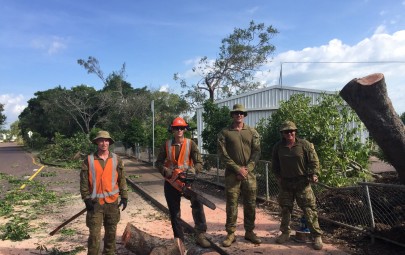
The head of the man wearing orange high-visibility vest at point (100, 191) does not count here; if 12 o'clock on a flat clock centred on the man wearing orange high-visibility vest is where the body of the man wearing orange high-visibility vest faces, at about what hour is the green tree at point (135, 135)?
The green tree is roughly at 6 o'clock from the man wearing orange high-visibility vest.

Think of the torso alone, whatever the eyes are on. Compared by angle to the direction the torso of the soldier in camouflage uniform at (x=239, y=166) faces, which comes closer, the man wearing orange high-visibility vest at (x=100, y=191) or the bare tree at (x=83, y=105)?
the man wearing orange high-visibility vest

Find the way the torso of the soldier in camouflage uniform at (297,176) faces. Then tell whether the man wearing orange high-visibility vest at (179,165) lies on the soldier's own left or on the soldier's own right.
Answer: on the soldier's own right

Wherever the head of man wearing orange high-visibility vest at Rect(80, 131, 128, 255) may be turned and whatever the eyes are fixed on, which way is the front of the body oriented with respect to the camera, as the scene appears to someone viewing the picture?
toward the camera

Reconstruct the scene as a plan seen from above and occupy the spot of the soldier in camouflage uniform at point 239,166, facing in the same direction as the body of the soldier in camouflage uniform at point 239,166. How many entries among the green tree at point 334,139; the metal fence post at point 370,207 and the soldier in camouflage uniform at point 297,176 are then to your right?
0

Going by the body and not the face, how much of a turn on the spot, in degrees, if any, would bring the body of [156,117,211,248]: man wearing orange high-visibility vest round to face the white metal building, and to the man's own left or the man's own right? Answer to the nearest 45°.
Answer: approximately 180°

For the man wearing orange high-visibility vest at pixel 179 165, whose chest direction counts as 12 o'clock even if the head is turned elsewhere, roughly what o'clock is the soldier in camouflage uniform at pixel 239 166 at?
The soldier in camouflage uniform is roughly at 9 o'clock from the man wearing orange high-visibility vest.

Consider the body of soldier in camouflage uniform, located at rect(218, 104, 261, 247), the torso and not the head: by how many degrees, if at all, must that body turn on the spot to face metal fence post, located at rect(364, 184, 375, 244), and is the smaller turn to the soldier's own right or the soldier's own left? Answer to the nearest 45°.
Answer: approximately 90° to the soldier's own left

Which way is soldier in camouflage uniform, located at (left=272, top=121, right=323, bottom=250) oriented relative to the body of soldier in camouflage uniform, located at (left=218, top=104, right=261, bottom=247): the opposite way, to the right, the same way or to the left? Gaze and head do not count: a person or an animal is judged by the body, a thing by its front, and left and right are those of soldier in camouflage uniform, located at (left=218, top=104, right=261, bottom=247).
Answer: the same way

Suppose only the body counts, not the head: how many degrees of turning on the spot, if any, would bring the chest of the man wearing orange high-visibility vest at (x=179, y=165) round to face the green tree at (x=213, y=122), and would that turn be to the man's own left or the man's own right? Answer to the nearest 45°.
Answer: approximately 180°

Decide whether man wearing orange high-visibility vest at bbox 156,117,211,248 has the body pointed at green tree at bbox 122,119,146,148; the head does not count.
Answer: no

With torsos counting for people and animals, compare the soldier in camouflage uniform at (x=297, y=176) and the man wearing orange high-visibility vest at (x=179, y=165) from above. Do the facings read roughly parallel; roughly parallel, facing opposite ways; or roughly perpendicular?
roughly parallel

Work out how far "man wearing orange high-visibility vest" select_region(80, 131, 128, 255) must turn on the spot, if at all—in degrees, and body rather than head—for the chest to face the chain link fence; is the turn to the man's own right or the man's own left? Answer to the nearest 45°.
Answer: approximately 90° to the man's own left

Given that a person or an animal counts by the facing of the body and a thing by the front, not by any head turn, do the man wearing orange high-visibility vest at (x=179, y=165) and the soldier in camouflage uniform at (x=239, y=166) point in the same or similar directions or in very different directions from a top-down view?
same or similar directions

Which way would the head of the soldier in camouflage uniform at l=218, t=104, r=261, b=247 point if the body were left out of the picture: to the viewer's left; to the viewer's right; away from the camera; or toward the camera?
toward the camera

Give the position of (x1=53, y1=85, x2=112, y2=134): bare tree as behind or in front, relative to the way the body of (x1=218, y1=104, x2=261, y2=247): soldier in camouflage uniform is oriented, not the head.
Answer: behind

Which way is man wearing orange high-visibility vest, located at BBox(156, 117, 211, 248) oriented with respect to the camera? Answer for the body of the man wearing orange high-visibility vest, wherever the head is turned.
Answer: toward the camera

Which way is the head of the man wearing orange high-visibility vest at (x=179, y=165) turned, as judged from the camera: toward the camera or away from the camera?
toward the camera

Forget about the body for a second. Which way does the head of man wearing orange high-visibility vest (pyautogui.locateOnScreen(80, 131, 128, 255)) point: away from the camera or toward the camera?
toward the camera

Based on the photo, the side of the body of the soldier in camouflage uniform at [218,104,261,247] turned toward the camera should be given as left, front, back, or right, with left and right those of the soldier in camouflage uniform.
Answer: front

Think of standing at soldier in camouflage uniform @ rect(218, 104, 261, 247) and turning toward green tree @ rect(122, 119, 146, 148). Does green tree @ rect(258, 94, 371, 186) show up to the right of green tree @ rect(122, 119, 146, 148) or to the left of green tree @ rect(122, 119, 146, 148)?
right

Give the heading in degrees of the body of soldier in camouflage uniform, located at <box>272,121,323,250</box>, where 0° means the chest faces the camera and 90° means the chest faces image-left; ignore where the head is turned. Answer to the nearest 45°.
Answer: approximately 0°
